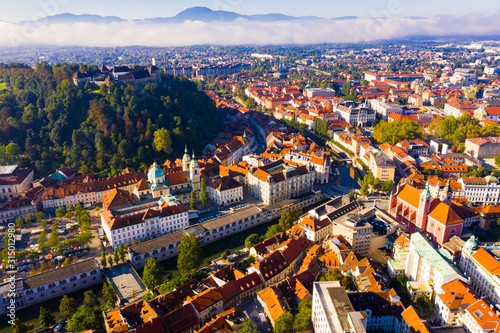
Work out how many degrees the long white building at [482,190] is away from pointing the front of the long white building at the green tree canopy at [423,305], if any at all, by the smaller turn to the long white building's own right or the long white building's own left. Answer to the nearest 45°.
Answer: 0° — it already faces it

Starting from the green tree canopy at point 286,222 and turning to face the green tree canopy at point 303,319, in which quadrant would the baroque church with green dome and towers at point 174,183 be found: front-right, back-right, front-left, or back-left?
back-right

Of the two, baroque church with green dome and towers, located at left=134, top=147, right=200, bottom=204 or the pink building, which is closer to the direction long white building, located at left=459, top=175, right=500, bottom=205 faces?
the pink building

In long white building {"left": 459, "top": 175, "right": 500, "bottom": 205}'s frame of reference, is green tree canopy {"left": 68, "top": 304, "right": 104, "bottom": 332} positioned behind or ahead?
ahead

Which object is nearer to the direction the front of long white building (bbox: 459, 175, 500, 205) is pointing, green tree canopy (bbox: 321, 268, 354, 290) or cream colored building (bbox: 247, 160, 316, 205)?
the green tree canopy

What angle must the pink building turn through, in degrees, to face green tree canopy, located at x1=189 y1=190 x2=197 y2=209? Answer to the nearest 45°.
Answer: approximately 45° to its left

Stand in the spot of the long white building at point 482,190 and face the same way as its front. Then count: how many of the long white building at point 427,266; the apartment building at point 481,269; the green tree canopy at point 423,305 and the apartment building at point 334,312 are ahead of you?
4

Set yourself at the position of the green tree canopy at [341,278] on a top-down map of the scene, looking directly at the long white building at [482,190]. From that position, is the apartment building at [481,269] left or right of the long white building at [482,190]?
right

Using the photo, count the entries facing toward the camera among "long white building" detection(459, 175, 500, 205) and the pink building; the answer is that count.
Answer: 1

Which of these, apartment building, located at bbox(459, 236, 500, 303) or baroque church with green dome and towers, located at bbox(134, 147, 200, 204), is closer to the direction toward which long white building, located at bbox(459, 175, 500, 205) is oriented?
the apartment building

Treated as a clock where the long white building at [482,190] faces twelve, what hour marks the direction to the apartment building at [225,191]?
The apartment building is roughly at 2 o'clock from the long white building.

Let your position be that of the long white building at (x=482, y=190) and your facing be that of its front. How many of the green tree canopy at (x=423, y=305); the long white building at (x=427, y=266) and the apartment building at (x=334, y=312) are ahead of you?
3

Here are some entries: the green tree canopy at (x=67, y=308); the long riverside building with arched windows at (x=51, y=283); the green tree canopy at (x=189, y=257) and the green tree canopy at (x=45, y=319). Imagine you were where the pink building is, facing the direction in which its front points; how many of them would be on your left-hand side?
4

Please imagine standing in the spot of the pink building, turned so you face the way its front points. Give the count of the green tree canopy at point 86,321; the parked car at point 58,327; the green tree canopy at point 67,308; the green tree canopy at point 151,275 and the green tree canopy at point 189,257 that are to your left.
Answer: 5

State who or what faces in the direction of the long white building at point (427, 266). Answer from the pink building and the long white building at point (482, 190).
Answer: the long white building at point (482, 190)

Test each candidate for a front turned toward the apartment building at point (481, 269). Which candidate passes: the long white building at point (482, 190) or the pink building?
the long white building

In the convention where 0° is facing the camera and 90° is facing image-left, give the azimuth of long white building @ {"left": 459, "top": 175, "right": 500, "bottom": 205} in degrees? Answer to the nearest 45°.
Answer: approximately 0°
